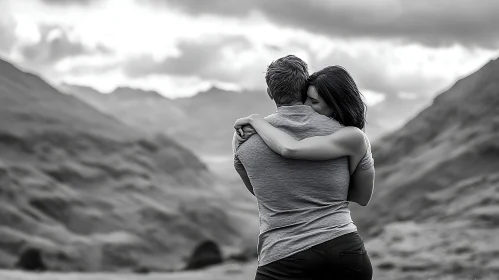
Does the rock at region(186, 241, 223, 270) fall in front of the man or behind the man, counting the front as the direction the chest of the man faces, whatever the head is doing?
in front

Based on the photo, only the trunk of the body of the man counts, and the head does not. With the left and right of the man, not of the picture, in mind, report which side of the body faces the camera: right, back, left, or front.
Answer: back

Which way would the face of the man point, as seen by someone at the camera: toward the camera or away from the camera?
away from the camera

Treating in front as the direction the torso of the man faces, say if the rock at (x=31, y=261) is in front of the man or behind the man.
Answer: in front
